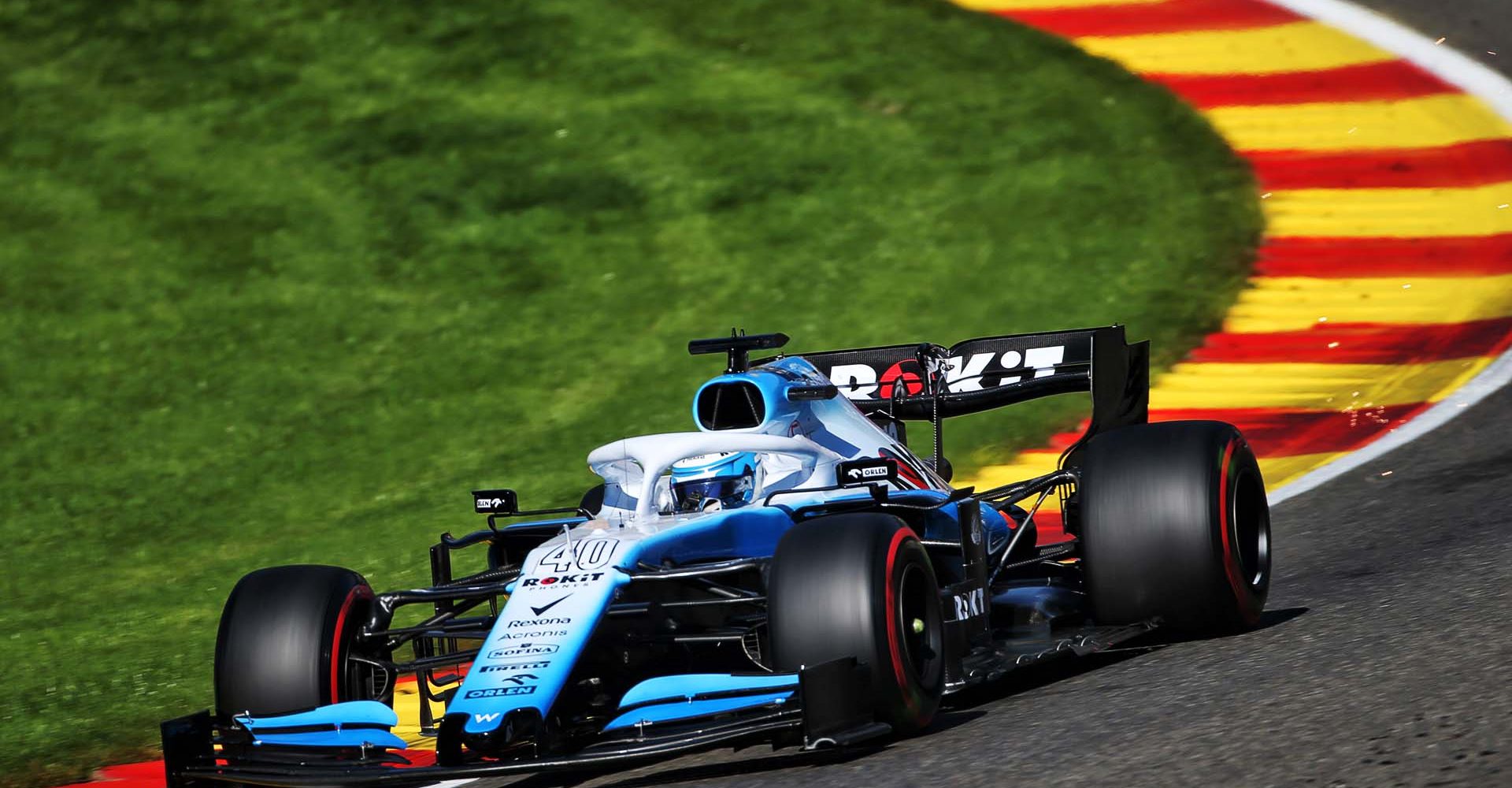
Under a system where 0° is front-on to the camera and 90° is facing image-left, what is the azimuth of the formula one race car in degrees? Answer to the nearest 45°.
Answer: approximately 45°
